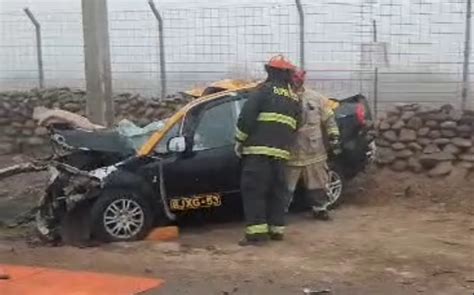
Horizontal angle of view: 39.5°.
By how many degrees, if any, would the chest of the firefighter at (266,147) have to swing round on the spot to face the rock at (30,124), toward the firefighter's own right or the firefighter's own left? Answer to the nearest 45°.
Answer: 0° — they already face it

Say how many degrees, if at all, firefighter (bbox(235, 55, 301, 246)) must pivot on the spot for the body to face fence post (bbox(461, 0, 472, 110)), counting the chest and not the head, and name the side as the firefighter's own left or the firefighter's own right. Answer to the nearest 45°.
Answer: approximately 90° to the firefighter's own right

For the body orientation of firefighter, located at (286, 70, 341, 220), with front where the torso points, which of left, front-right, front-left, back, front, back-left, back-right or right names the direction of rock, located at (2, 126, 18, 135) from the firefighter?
right

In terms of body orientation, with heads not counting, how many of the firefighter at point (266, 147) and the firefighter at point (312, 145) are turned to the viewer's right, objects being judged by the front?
0

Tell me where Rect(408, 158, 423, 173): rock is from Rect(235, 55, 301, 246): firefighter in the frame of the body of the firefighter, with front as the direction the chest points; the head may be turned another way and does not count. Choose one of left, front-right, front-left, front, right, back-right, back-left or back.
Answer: right

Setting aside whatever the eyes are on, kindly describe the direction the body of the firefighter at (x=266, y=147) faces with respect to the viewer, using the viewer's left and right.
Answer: facing away from the viewer and to the left of the viewer

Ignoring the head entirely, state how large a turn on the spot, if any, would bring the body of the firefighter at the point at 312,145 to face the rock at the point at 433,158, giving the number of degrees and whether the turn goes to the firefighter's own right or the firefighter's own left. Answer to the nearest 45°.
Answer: approximately 180°

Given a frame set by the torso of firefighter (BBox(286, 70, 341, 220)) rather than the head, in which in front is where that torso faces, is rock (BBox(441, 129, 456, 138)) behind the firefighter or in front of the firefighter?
behind

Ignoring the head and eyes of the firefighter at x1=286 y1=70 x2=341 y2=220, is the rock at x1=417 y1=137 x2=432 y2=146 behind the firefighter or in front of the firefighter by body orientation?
behind

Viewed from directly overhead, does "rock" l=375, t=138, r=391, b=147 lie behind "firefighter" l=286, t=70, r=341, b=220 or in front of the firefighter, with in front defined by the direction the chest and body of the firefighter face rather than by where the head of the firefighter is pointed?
behind

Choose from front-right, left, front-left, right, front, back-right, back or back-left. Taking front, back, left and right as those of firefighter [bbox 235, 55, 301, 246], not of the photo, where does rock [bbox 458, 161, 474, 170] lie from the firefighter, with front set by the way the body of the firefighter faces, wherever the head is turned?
right

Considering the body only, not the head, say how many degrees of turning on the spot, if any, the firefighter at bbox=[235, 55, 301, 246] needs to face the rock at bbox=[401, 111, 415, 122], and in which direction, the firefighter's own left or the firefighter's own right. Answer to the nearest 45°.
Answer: approximately 90° to the firefighter's own right

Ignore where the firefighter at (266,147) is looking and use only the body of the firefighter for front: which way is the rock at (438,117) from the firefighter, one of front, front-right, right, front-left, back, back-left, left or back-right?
right

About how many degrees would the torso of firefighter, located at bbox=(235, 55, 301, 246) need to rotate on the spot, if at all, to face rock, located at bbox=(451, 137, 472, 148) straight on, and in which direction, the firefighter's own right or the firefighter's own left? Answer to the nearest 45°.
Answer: approximately 90° to the firefighter's own right

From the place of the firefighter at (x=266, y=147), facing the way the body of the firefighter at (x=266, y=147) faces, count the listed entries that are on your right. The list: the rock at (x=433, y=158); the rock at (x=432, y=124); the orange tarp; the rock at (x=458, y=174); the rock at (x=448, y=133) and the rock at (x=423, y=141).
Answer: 5

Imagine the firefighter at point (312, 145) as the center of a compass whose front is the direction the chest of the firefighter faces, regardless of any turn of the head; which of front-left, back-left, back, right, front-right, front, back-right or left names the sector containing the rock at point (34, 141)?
right

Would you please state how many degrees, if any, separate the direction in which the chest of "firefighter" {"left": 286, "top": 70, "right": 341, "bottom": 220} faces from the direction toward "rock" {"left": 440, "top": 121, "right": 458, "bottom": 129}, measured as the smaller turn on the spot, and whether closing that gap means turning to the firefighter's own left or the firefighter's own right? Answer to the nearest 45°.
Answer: approximately 180°

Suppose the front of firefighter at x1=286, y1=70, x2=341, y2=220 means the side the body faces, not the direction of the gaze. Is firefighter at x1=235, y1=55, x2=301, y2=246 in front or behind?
in front

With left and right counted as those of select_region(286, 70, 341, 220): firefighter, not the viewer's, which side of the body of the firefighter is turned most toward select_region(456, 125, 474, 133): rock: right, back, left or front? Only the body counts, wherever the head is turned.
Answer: back
